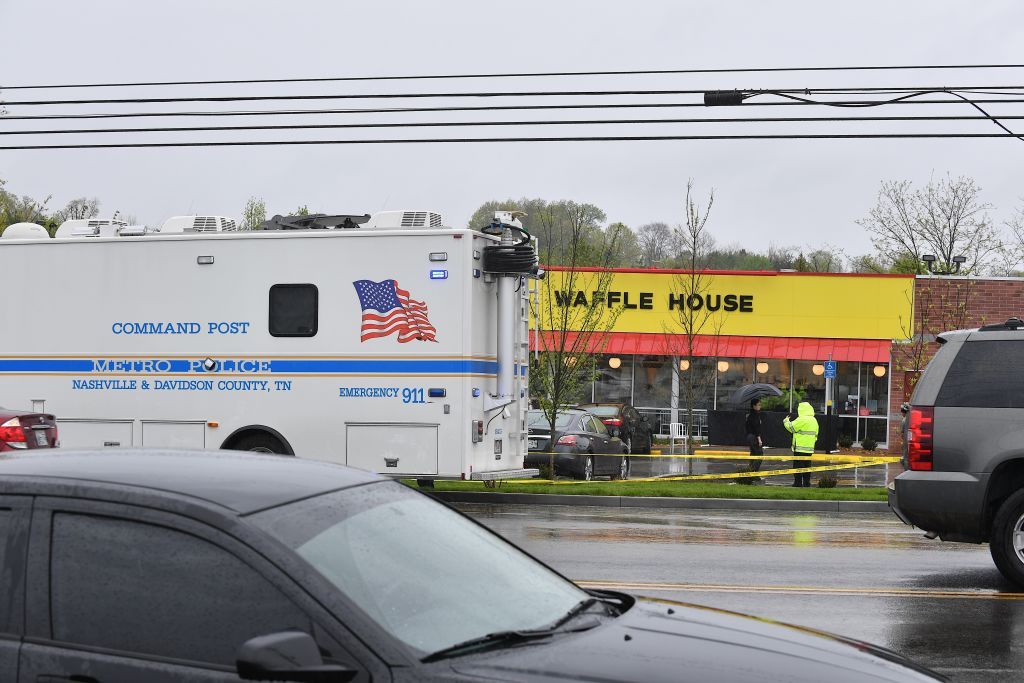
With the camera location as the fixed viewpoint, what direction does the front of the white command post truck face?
facing to the left of the viewer

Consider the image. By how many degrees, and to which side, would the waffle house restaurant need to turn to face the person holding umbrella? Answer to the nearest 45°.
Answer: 0° — it already faces them

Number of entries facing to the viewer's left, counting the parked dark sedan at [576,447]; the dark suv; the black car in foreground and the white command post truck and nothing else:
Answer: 1

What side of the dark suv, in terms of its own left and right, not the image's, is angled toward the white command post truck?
back

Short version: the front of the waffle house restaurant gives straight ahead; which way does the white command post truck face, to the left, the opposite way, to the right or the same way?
to the right

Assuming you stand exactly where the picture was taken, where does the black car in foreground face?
facing the viewer and to the right of the viewer

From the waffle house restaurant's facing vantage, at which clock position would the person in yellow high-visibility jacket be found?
The person in yellow high-visibility jacket is roughly at 12 o'clock from the waffle house restaurant.

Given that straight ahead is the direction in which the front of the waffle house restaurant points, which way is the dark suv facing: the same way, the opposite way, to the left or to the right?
to the left

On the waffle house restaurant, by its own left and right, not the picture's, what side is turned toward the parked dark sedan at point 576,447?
front

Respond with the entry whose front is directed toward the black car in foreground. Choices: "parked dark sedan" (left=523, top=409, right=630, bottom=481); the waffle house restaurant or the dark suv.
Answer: the waffle house restaurant

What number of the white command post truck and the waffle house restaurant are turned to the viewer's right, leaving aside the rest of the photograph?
0

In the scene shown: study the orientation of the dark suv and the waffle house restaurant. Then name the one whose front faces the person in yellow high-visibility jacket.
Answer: the waffle house restaurant
